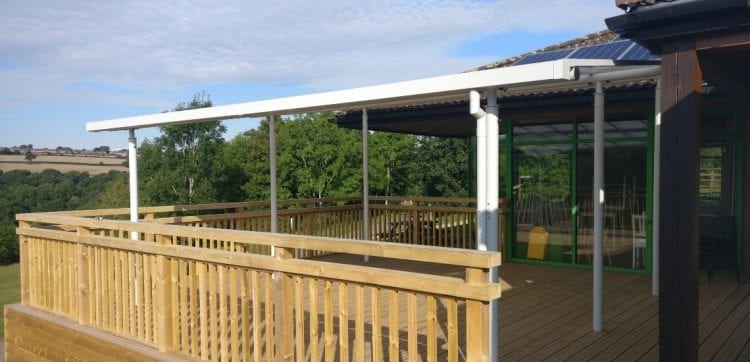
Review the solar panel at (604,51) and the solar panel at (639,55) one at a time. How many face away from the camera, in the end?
0

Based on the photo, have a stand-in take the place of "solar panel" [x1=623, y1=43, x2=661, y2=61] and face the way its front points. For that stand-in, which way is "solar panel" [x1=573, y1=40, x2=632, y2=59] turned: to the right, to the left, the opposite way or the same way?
the same way

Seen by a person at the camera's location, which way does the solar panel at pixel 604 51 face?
facing the viewer and to the left of the viewer
